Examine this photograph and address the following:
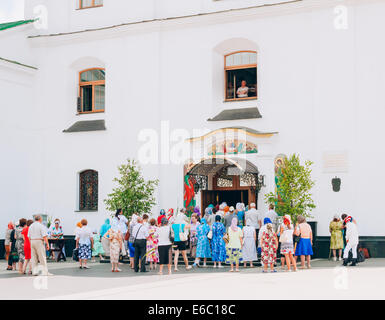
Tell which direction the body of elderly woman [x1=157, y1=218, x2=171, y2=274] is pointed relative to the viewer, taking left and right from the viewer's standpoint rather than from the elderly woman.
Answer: facing away from the viewer

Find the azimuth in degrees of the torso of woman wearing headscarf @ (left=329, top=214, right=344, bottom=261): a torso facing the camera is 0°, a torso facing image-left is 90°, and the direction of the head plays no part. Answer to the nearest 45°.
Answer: approximately 180°

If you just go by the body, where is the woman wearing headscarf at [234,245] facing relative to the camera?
away from the camera

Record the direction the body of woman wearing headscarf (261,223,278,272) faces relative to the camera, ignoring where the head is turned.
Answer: away from the camera

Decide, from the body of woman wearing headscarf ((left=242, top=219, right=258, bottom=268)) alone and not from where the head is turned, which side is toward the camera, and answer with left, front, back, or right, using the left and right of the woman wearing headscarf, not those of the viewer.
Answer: back

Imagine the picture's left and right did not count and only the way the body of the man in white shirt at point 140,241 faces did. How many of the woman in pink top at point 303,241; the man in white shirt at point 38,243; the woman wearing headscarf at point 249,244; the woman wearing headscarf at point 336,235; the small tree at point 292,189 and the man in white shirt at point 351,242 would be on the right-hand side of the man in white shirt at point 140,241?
5

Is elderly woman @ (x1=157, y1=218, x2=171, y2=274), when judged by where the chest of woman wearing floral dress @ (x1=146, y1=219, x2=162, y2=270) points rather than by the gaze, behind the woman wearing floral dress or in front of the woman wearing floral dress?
behind
